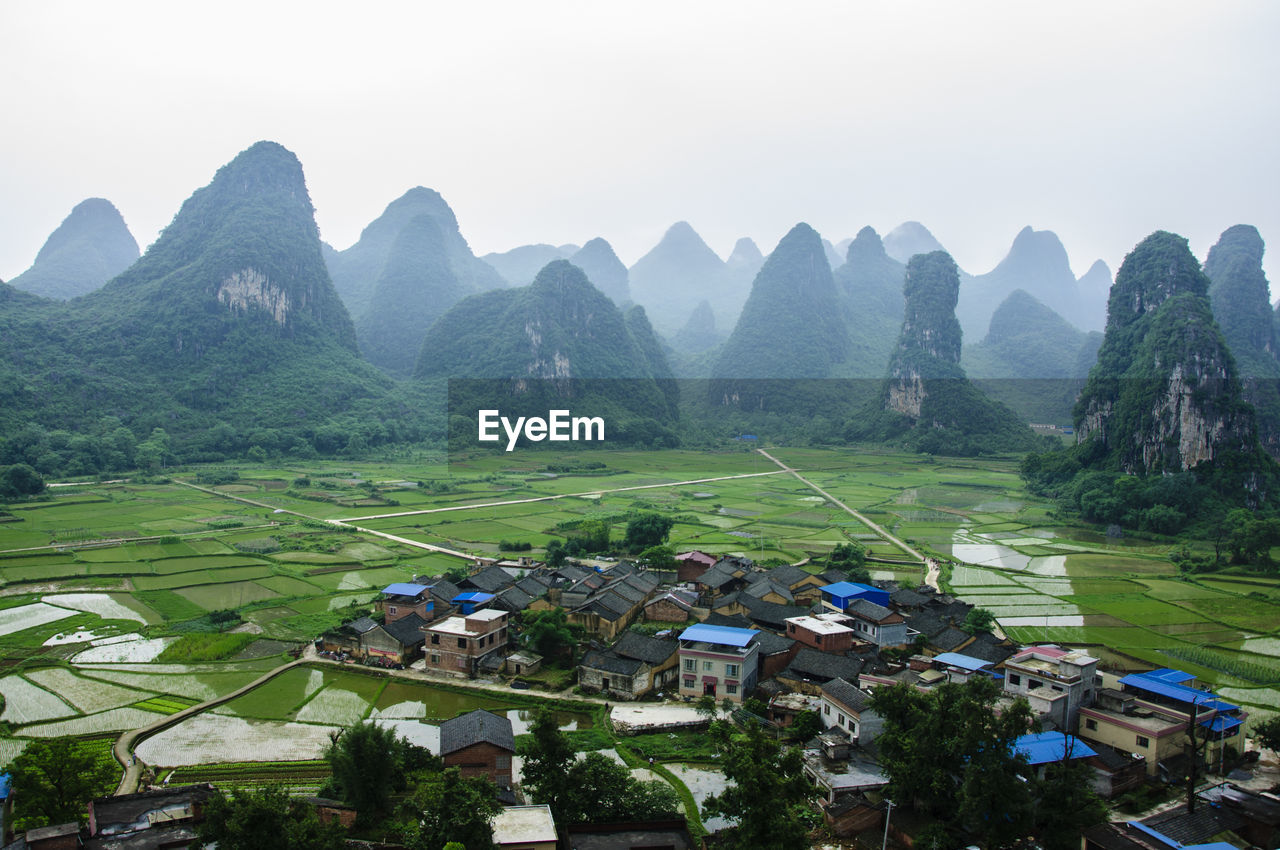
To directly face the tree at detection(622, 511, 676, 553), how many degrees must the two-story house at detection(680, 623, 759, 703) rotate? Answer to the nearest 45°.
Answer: approximately 180°

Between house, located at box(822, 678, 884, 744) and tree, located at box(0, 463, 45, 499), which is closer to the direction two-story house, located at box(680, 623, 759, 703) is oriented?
the house

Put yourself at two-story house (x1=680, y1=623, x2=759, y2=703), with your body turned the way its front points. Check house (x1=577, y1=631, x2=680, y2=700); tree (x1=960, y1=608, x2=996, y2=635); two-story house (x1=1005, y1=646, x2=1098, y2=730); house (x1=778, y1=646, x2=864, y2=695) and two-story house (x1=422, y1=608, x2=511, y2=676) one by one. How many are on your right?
2

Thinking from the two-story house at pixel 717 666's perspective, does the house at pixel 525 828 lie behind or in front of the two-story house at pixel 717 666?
in front

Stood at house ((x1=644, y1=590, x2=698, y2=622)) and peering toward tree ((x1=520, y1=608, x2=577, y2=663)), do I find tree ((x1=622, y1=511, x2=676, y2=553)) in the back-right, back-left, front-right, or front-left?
back-right

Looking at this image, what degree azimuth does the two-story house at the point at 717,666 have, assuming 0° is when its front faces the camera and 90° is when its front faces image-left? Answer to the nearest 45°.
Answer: approximately 0°

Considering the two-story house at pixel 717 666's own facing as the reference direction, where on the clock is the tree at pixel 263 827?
The tree is roughly at 1 o'clock from the two-story house.

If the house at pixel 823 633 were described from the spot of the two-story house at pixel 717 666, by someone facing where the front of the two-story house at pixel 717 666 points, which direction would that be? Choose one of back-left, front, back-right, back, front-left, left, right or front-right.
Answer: back-left

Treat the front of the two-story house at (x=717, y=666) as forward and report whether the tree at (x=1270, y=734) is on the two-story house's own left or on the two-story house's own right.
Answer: on the two-story house's own left

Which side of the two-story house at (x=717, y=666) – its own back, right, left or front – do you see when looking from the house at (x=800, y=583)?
back

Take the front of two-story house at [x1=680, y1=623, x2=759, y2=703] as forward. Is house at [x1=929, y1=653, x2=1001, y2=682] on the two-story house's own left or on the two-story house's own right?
on the two-story house's own left

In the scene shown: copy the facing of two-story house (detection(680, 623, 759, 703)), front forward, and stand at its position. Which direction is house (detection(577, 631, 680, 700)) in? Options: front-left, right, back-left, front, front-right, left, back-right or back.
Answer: right
